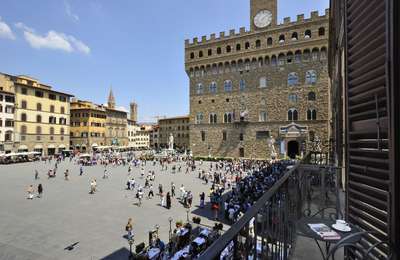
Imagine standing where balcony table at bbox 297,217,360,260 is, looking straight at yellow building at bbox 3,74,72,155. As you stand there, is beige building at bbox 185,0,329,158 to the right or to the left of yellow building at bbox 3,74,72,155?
right

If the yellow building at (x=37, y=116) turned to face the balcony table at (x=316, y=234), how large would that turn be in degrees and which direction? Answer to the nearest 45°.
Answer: approximately 45° to its right

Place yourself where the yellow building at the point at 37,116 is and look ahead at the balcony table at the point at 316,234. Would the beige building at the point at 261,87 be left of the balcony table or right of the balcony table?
left

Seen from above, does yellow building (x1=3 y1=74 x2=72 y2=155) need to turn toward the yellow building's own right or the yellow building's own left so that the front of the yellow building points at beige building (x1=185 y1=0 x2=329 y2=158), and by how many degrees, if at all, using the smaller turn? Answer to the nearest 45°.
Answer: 0° — it already faces it

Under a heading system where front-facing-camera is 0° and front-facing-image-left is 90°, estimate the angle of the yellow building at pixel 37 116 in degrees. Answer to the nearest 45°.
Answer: approximately 315°
